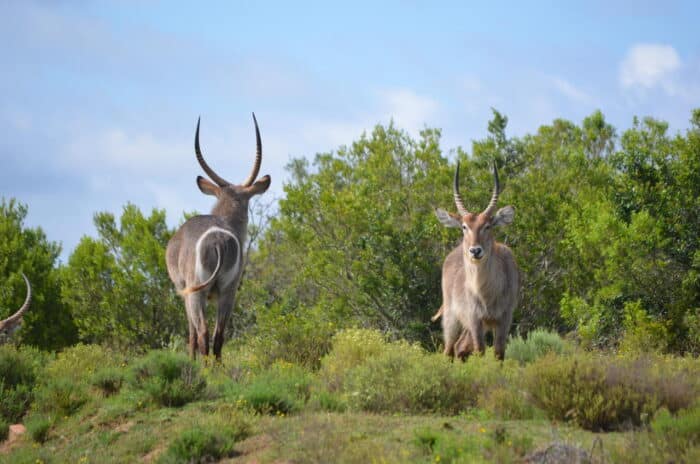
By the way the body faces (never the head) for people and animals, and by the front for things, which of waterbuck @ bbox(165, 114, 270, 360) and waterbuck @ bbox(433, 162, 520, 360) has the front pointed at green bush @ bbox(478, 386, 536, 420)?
waterbuck @ bbox(433, 162, 520, 360)

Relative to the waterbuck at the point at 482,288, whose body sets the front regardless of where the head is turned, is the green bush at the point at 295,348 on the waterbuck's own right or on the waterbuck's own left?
on the waterbuck's own right

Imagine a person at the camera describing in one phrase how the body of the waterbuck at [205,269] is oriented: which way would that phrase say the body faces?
away from the camera

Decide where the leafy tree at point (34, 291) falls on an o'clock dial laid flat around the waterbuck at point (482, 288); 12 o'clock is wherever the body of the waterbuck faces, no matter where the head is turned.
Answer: The leafy tree is roughly at 4 o'clock from the waterbuck.

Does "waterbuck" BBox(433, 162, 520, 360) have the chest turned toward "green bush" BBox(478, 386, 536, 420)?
yes

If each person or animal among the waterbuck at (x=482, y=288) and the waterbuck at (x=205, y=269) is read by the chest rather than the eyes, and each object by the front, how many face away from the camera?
1

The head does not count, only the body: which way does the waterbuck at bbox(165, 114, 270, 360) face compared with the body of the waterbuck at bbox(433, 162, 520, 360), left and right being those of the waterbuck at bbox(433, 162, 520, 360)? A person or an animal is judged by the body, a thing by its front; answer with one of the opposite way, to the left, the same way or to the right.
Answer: the opposite way

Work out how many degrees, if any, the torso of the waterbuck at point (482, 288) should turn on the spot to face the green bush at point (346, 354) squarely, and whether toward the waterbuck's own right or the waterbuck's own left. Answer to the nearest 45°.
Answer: approximately 90° to the waterbuck's own right

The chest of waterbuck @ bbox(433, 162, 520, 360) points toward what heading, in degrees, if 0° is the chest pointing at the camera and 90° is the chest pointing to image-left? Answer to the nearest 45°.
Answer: approximately 0°

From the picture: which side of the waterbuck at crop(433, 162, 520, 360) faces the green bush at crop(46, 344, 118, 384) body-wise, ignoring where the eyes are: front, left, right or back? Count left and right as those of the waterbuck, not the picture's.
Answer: right

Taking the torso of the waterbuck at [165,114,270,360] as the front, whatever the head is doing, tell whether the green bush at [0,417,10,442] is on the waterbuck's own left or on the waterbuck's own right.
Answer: on the waterbuck's own left

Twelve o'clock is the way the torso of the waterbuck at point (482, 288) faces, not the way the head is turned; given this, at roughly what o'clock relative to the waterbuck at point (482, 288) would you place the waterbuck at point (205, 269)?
the waterbuck at point (205, 269) is roughly at 3 o'clock from the waterbuck at point (482, 288).
